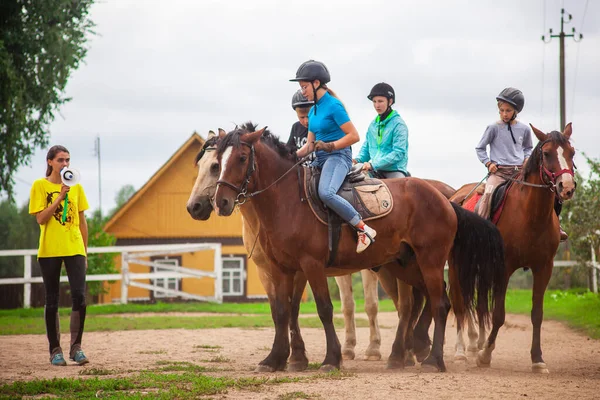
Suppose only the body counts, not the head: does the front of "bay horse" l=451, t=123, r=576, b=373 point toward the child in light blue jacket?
no

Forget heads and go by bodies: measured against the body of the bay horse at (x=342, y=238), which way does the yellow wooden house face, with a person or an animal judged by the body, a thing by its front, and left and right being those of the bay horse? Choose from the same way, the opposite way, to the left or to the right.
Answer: to the left

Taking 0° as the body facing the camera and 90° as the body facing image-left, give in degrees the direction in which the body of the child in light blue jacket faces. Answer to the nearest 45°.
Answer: approximately 45°

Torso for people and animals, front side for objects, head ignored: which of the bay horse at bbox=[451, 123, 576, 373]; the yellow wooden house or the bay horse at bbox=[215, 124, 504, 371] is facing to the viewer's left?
the bay horse at bbox=[215, 124, 504, 371]

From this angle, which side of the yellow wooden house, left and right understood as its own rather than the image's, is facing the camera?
front

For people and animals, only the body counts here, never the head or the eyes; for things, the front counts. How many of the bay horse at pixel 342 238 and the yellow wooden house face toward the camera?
1

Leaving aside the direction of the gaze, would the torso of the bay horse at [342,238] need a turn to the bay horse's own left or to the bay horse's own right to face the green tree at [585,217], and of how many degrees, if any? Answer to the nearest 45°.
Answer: approximately 135° to the bay horse's own right

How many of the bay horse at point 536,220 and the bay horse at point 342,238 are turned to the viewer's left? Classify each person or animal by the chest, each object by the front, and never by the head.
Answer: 1

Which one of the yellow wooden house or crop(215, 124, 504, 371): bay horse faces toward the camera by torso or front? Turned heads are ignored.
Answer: the yellow wooden house

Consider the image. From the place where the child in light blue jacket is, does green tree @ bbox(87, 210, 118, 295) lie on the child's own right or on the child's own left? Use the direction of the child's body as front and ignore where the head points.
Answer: on the child's own right

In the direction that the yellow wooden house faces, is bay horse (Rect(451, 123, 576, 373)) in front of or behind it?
in front

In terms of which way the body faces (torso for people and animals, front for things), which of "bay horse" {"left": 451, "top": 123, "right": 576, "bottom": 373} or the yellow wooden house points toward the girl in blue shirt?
the yellow wooden house

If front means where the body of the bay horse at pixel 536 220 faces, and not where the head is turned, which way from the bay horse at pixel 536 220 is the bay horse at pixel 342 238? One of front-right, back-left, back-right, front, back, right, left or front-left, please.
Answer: right

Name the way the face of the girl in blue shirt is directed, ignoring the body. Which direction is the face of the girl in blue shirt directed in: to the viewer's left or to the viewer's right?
to the viewer's left

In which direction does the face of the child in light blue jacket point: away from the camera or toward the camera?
toward the camera

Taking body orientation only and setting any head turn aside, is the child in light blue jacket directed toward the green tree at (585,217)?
no

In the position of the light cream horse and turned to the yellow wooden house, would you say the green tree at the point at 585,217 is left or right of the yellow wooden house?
right

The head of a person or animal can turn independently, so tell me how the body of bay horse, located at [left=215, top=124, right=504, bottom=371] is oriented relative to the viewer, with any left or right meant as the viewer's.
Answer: facing to the left of the viewer
